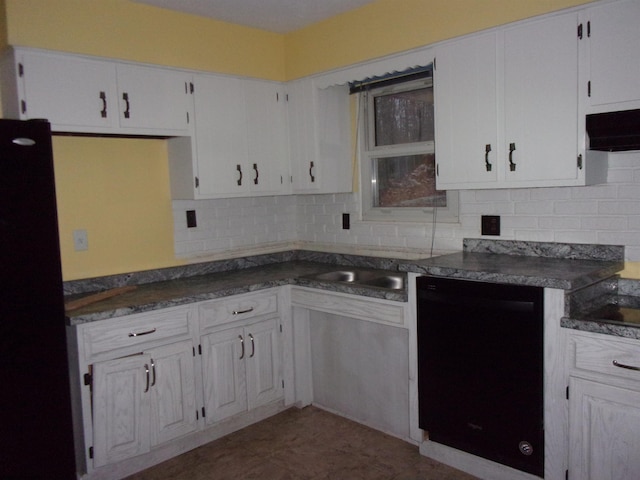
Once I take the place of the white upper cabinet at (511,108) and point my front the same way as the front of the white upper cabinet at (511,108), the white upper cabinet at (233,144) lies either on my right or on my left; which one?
on my right

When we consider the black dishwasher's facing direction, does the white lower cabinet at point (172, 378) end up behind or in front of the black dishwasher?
in front

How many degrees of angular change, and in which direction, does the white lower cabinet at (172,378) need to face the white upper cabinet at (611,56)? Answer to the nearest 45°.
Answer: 0° — it already faces it

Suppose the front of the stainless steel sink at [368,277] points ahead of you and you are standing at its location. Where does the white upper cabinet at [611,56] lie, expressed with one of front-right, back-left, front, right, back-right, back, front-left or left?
left

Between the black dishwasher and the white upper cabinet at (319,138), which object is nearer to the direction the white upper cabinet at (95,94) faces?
the black dishwasher

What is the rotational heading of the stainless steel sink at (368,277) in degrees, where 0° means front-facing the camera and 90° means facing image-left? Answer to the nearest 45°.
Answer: approximately 45°

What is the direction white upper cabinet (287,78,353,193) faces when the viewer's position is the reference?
facing the viewer and to the left of the viewer

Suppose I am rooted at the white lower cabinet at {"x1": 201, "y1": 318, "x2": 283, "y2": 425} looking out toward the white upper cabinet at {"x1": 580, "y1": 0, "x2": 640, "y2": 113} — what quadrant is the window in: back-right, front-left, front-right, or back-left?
front-left

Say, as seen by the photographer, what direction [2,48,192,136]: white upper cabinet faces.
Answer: facing the viewer and to the right of the viewer

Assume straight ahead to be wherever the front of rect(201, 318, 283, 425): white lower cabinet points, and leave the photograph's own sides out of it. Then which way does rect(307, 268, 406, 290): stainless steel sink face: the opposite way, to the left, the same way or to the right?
to the right

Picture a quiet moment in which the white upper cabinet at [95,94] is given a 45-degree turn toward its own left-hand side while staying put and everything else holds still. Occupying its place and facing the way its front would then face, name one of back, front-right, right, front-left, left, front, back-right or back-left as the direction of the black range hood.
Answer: front-right

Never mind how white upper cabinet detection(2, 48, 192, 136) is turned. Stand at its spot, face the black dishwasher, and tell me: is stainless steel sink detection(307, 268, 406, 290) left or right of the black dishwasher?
left

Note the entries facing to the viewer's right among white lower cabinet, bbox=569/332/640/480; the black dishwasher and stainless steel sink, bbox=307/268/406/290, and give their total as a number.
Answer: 0

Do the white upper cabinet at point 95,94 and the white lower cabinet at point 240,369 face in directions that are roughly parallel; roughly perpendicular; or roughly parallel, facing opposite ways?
roughly parallel

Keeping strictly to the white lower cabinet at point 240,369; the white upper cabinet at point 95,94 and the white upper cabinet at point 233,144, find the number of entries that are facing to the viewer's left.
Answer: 0

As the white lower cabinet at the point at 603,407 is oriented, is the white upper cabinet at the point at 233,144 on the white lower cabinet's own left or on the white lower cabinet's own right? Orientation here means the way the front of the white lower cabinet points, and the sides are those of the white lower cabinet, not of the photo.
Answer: on the white lower cabinet's own right

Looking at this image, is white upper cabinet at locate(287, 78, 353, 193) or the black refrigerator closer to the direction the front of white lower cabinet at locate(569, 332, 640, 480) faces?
the black refrigerator
